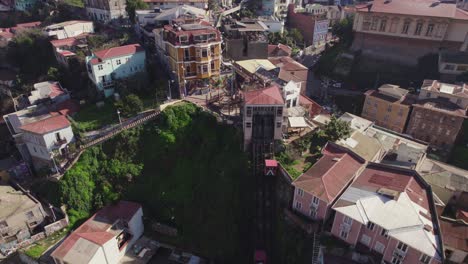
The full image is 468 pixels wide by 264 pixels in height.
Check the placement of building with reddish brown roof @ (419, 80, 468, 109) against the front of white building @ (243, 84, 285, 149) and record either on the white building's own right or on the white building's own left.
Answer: on the white building's own left

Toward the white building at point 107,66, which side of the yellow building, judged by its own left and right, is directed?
right

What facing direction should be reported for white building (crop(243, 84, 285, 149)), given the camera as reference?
facing the viewer

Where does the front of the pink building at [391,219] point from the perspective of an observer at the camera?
facing the viewer and to the left of the viewer

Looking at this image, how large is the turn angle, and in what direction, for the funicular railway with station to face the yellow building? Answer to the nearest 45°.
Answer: approximately 135° to its right

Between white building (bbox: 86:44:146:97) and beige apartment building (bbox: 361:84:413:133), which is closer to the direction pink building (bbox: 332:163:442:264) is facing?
the white building

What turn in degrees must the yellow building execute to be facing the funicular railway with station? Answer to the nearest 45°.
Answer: approximately 45° to its left

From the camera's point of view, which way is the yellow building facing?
toward the camera

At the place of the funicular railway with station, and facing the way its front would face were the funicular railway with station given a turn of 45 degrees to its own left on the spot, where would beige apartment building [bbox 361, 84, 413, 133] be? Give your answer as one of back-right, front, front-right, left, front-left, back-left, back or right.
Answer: left

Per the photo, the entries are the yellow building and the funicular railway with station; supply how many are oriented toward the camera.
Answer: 2

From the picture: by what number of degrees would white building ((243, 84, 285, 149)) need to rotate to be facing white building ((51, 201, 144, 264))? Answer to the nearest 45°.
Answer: approximately 45° to its right

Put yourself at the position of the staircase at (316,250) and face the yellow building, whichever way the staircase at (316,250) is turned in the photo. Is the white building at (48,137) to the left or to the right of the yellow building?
left

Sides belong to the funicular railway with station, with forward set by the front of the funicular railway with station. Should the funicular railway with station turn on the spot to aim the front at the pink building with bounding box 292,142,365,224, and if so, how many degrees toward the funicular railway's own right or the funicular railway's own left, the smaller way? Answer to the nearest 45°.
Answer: approximately 45° to the funicular railway's own left

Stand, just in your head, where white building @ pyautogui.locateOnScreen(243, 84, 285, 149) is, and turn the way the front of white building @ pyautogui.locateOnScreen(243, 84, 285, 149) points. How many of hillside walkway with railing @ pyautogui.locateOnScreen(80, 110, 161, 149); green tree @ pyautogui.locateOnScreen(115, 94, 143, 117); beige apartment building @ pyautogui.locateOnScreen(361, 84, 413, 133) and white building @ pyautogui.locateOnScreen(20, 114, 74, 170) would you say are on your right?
3

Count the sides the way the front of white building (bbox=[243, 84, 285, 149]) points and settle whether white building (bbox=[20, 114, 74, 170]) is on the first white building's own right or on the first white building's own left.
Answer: on the first white building's own right

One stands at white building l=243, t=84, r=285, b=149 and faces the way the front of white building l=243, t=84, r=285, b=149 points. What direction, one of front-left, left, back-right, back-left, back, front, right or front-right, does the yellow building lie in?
back-right

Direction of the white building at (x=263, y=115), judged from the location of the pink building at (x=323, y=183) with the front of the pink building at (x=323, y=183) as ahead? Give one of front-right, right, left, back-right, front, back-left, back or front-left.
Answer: right

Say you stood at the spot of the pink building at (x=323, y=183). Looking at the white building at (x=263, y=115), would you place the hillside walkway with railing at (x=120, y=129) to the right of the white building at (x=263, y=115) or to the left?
left
